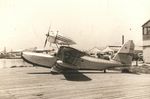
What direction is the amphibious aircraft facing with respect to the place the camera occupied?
facing to the left of the viewer
